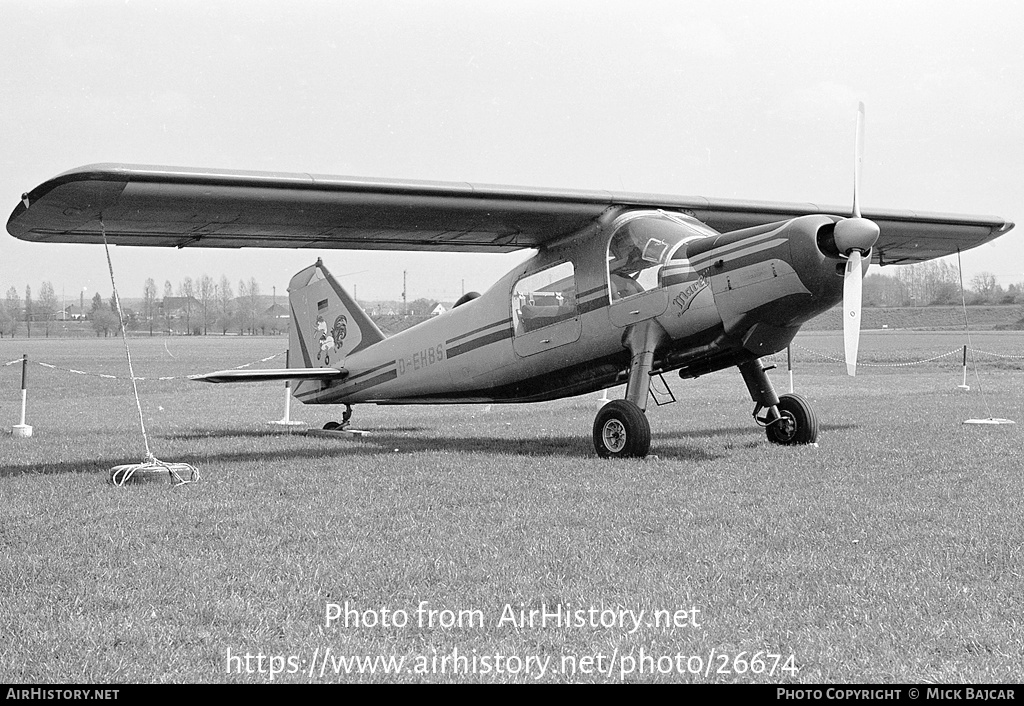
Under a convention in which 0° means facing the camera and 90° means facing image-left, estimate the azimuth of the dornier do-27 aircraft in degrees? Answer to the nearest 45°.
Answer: approximately 315°
